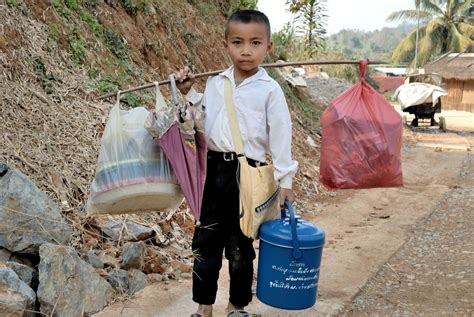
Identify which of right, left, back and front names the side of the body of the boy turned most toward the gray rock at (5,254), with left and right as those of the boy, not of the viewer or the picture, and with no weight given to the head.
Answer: right

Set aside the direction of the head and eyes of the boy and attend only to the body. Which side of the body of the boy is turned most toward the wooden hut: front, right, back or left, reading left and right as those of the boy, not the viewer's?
back

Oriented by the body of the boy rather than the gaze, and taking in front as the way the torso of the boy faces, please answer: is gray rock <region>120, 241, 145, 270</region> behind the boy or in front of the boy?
behind

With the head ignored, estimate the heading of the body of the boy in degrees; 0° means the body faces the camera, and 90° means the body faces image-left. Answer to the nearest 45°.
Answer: approximately 0°

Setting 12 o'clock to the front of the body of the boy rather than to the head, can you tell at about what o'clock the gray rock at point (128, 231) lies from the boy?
The gray rock is roughly at 5 o'clock from the boy.

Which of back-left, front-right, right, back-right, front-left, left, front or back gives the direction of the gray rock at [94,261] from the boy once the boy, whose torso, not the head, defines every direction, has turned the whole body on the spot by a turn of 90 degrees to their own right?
front-right

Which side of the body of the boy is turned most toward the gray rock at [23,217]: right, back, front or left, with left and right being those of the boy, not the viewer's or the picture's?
right

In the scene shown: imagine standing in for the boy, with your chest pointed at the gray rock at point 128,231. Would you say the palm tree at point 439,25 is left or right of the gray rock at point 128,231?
right

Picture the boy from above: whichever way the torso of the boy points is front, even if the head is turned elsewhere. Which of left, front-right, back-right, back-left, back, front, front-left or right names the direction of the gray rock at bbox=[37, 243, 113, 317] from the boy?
right

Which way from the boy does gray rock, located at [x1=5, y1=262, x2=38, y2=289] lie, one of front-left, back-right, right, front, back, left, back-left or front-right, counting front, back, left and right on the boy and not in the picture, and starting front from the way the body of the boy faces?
right

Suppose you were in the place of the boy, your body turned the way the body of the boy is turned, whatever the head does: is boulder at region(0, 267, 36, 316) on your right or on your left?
on your right
